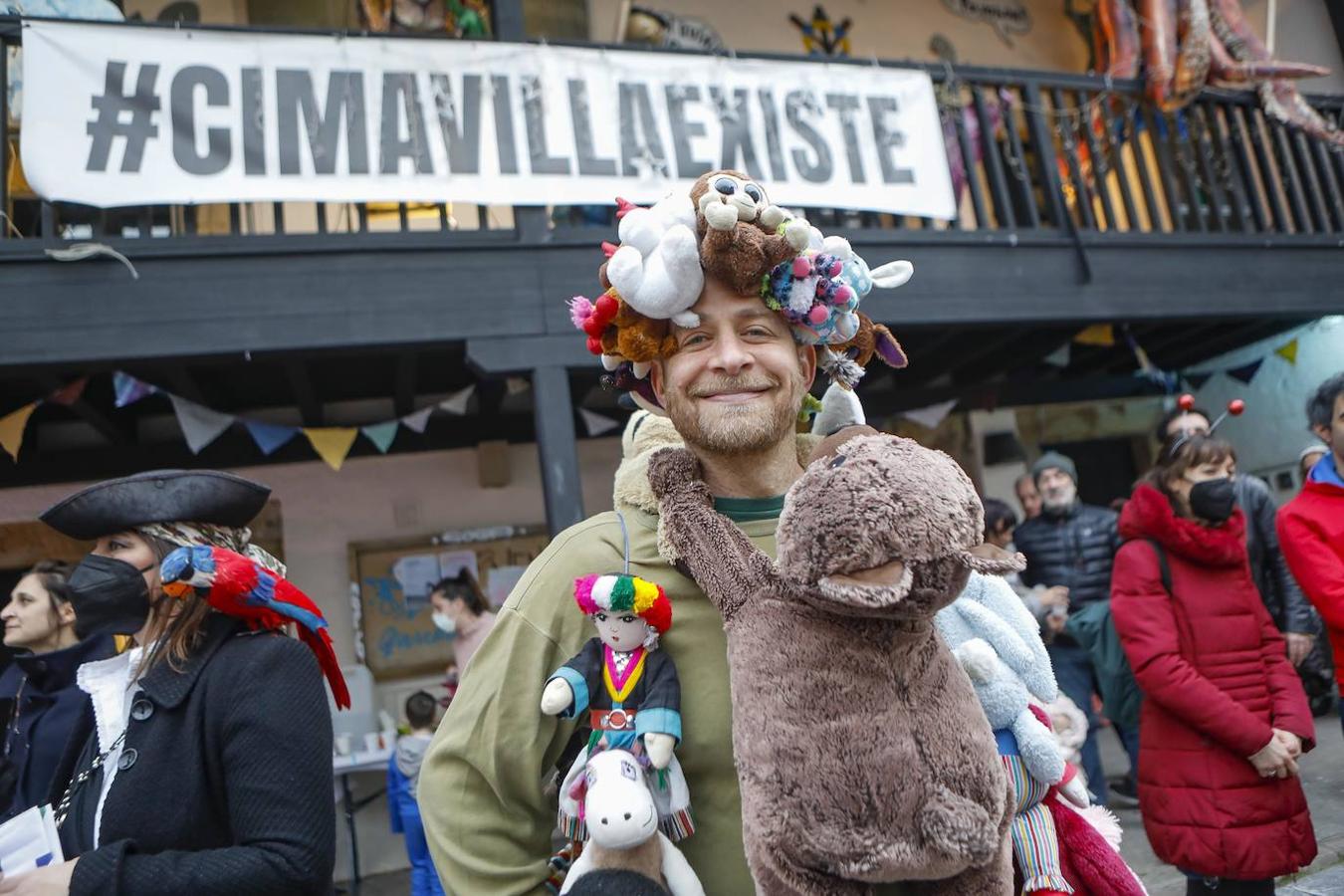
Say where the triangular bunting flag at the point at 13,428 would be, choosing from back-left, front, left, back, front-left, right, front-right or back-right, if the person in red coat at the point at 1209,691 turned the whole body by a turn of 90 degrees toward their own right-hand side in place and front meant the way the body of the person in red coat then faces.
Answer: front-right

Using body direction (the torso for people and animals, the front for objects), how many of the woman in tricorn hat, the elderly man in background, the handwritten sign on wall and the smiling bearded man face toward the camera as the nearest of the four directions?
3

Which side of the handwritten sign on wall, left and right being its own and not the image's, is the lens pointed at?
front

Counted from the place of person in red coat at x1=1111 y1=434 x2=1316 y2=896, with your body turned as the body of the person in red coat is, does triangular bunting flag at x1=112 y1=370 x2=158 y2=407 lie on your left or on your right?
on your right

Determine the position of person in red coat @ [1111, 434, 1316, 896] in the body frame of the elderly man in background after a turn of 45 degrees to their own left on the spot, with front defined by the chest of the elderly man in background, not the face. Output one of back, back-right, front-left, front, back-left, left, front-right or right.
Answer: front-right

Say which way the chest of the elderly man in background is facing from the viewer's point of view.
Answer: toward the camera

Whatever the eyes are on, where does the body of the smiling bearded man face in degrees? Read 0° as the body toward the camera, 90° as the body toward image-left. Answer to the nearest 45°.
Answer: approximately 0°

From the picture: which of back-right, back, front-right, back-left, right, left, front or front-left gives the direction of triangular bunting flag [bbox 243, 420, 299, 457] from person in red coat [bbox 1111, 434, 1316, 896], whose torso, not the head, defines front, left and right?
back-right

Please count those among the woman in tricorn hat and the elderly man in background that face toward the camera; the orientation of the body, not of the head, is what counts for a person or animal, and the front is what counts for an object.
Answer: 1

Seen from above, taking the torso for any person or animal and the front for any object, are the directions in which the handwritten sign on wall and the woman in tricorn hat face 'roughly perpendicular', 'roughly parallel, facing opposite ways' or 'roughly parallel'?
roughly perpendicular

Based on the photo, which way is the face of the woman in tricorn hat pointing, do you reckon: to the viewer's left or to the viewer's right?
to the viewer's left

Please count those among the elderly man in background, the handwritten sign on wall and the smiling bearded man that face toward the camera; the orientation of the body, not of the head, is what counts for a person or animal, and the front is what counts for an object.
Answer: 3

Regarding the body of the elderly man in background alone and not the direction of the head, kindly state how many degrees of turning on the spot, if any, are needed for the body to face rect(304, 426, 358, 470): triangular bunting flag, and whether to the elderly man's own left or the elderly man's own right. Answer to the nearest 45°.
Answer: approximately 90° to the elderly man's own right
